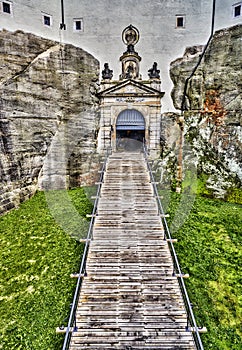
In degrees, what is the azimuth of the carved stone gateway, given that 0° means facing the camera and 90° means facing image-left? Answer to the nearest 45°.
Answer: approximately 0°

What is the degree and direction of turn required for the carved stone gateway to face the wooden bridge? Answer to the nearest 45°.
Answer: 0° — it already faces it
